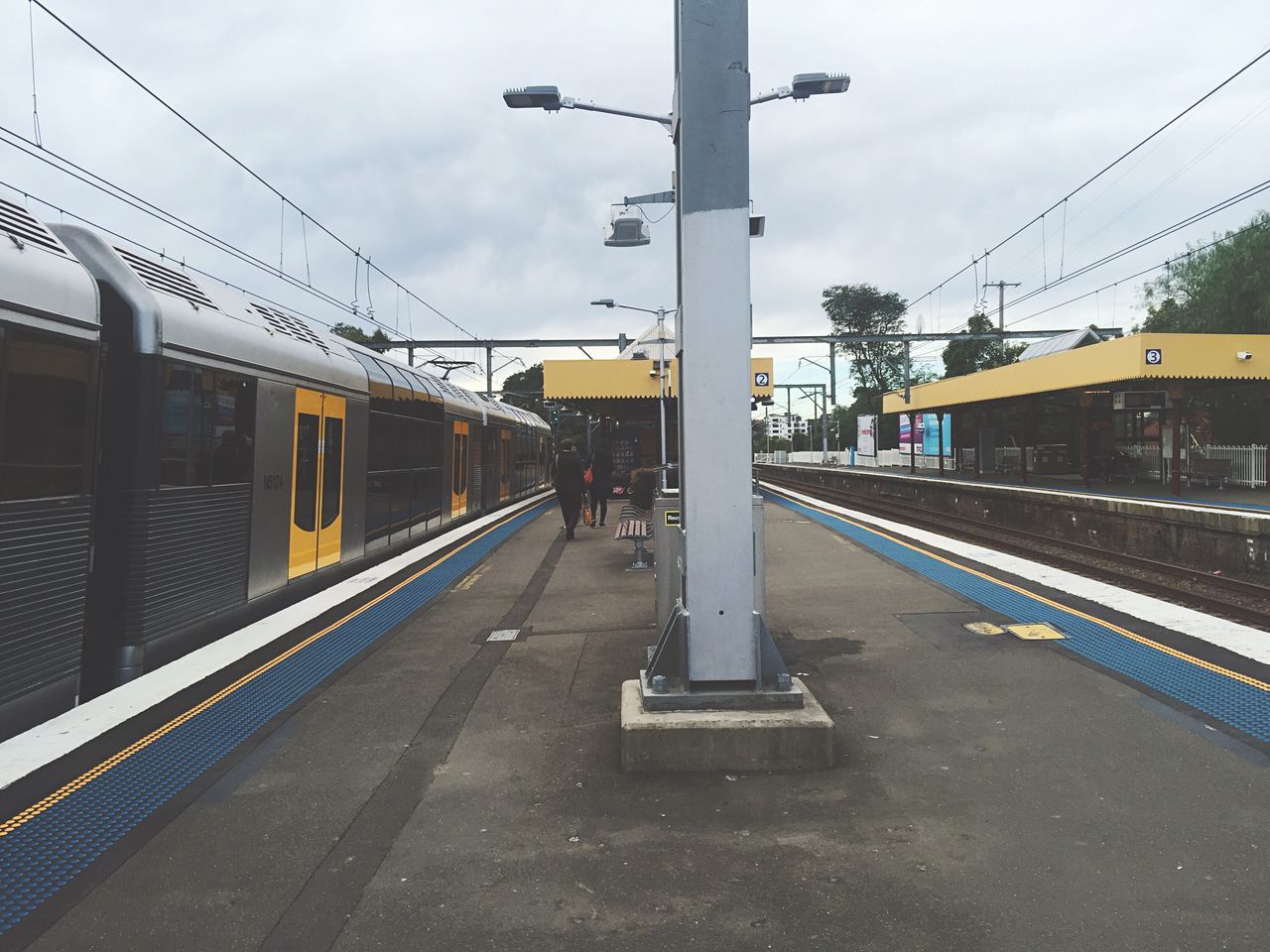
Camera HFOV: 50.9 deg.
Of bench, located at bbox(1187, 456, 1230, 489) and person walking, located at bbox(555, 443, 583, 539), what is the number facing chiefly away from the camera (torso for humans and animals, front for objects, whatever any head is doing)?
1

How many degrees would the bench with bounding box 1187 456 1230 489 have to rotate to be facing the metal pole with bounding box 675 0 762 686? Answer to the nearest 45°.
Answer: approximately 45° to its left

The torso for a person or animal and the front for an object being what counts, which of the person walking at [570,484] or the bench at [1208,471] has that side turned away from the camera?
the person walking

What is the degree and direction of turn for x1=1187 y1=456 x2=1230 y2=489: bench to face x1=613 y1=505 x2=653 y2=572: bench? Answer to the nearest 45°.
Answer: approximately 45° to its left

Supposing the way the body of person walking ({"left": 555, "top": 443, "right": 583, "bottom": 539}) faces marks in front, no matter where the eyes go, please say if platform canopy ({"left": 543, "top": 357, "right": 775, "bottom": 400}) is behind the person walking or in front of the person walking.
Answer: in front

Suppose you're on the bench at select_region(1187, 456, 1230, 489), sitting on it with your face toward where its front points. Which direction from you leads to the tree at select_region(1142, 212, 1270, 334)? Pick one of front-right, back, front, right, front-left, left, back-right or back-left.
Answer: back-right

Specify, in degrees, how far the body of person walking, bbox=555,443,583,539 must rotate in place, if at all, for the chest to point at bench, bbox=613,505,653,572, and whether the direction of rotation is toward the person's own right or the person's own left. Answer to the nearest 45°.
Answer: approximately 180°

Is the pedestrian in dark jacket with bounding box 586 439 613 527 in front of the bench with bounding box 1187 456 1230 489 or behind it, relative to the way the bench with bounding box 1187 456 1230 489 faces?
in front

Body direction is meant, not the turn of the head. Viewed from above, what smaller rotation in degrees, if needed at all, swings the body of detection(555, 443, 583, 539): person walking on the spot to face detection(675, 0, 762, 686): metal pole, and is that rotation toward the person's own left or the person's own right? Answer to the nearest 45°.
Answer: approximately 180°

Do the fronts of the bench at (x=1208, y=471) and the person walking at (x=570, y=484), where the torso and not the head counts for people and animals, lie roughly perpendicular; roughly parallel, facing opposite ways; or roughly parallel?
roughly perpendicular

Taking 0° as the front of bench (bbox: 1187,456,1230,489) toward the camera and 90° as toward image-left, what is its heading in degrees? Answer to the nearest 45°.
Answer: approximately 45°

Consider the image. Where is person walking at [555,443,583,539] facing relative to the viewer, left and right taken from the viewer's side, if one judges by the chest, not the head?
facing away from the viewer
